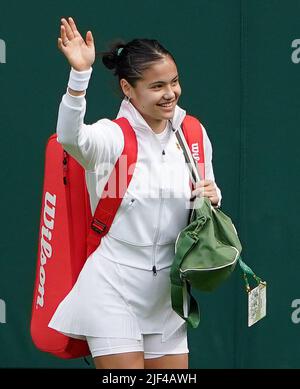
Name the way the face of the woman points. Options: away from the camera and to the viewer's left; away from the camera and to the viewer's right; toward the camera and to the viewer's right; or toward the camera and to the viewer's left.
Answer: toward the camera and to the viewer's right

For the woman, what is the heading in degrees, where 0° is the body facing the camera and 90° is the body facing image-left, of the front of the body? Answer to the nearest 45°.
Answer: approximately 315°
